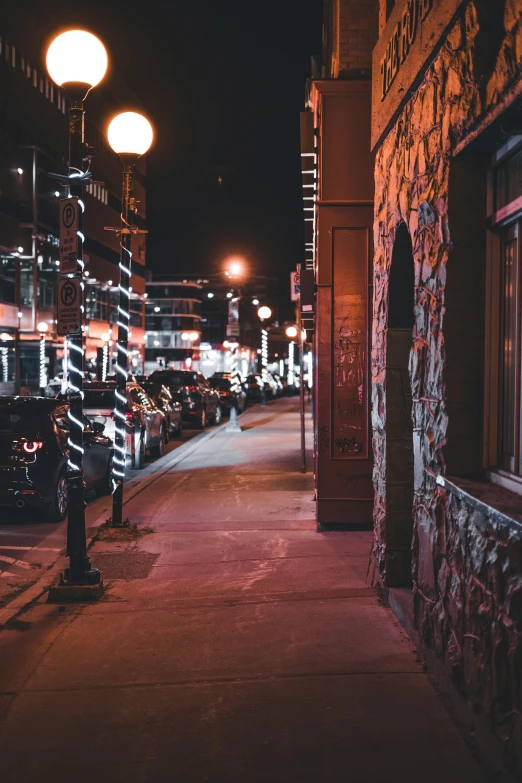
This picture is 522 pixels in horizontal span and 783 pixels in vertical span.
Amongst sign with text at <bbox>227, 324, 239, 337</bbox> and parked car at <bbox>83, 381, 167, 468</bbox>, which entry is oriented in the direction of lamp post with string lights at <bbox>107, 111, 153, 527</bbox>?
the sign with text

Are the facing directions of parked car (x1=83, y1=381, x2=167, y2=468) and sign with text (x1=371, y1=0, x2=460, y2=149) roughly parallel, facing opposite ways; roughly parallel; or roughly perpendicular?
roughly perpendicular

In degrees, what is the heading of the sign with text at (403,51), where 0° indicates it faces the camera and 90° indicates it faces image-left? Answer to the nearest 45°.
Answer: approximately 90°

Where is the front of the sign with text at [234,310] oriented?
toward the camera

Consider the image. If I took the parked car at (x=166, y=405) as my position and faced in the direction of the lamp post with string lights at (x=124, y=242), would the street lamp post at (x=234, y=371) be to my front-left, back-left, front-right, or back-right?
back-left

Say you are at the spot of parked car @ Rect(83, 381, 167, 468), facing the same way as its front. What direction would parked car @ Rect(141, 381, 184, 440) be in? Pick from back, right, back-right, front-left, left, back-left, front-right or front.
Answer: front-left

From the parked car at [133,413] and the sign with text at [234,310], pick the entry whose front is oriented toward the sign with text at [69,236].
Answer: the sign with text at [234,310]

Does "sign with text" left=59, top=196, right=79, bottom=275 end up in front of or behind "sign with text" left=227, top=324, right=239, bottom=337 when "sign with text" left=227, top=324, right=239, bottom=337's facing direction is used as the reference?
in front

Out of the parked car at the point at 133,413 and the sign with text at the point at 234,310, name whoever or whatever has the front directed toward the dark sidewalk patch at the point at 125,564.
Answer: the sign with text

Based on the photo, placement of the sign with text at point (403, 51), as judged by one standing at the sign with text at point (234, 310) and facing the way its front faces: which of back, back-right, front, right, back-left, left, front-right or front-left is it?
front

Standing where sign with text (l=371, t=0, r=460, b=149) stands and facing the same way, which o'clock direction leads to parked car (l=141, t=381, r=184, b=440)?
The parked car is roughly at 2 o'clock from the sign with text.

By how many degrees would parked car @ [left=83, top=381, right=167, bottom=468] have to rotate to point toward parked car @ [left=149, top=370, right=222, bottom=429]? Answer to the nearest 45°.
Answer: approximately 45° to its left

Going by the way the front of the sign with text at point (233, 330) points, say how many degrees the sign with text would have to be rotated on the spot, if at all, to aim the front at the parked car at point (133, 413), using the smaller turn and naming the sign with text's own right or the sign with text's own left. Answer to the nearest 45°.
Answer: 0° — it already faces it

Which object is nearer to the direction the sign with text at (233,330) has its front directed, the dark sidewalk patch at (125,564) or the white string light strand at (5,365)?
the dark sidewalk patch

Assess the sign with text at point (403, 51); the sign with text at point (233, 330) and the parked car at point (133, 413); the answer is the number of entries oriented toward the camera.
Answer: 1

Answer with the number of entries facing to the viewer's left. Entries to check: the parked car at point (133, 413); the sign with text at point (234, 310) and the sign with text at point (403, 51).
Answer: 1

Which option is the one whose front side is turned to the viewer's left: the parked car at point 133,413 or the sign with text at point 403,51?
the sign with text

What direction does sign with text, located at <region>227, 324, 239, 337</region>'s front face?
toward the camera

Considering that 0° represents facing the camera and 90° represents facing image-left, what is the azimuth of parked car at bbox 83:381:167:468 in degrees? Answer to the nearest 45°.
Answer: approximately 225°
